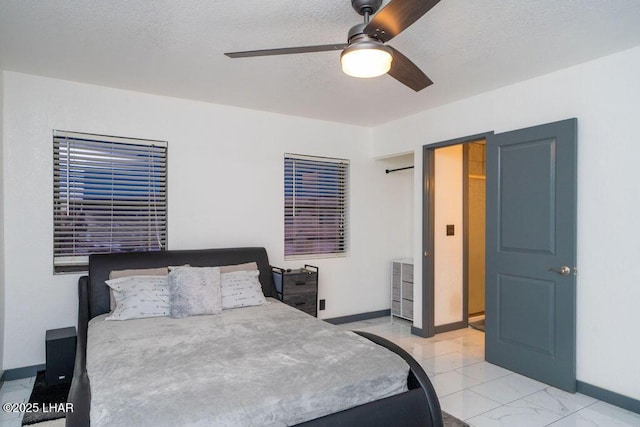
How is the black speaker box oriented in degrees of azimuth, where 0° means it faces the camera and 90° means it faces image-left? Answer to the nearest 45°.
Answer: approximately 0°

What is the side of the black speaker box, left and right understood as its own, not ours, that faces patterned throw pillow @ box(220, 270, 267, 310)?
left

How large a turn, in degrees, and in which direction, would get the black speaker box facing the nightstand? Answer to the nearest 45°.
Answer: approximately 90° to its left

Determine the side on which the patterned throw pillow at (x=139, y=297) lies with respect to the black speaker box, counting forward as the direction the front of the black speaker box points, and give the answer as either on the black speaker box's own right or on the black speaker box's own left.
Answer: on the black speaker box's own left

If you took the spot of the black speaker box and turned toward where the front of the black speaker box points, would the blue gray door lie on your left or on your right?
on your left

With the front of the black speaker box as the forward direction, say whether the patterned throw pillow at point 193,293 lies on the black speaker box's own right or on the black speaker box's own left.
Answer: on the black speaker box's own left
